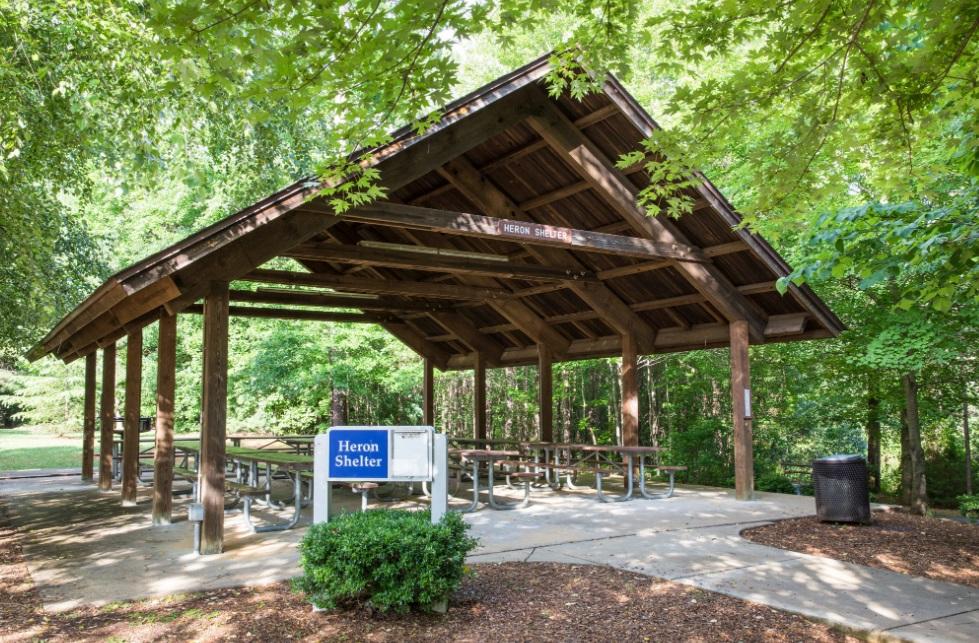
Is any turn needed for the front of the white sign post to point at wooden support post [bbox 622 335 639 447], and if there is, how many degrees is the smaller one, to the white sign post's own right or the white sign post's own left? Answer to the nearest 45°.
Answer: approximately 135° to the white sign post's own left

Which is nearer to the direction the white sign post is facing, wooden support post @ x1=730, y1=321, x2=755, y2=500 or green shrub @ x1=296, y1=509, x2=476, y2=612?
the green shrub

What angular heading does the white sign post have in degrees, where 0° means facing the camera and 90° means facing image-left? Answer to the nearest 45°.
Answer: approximately 0°

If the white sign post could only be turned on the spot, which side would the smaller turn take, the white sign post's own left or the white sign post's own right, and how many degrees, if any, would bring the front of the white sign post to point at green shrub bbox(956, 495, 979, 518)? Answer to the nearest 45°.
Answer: approximately 135° to the white sign post's own left

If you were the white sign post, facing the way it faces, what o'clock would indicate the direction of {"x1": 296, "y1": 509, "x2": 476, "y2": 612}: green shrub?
The green shrub is roughly at 12 o'clock from the white sign post.

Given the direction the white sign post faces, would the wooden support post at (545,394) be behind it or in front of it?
behind

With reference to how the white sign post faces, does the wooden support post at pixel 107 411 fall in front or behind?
behind
